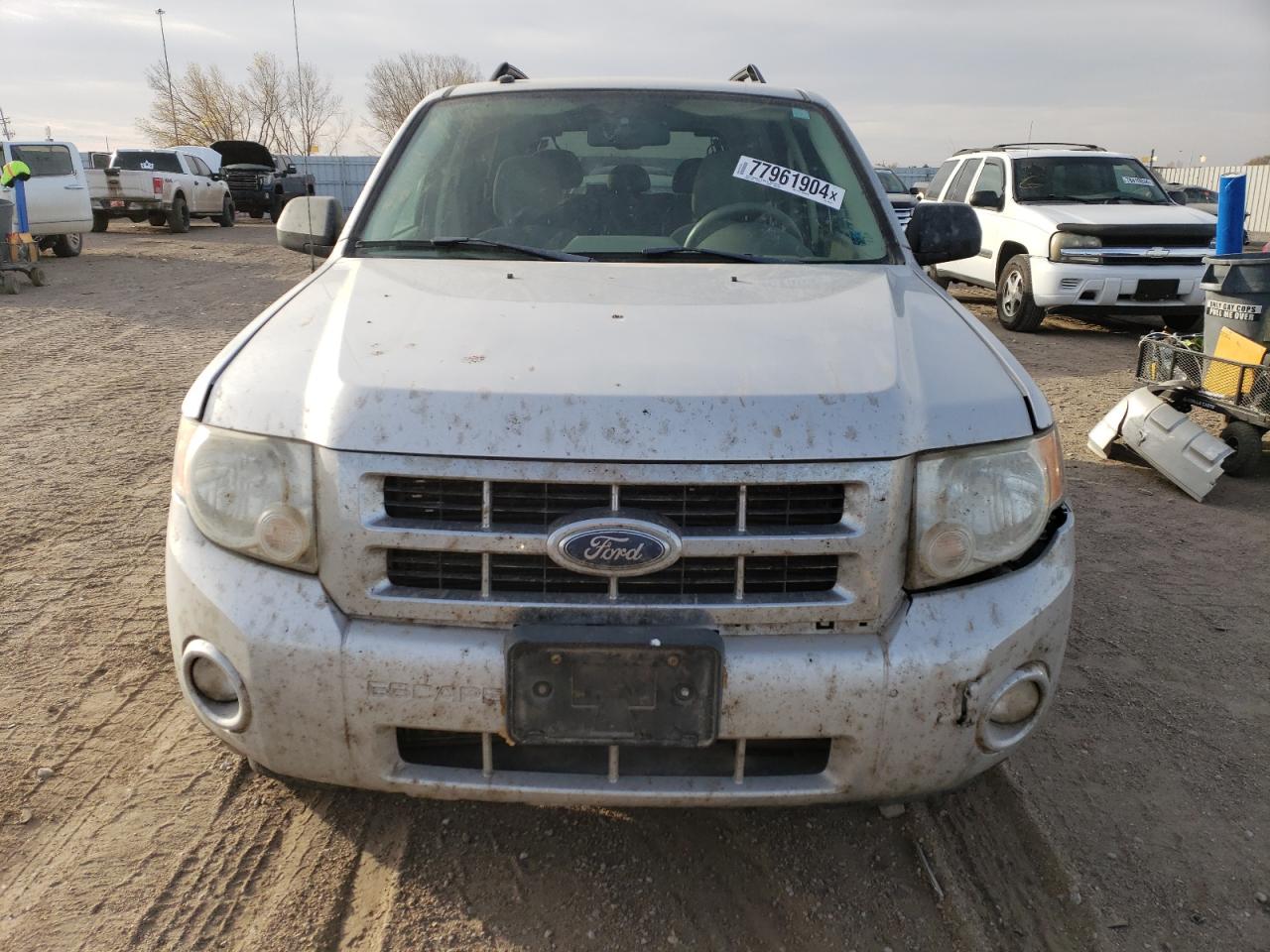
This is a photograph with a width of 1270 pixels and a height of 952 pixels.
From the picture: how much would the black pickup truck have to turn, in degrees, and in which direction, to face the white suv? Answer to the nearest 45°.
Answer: approximately 45° to its left

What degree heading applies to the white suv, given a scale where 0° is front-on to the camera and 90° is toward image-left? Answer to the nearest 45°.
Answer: approximately 315°

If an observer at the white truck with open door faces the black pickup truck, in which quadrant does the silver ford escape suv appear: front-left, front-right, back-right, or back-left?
back-right

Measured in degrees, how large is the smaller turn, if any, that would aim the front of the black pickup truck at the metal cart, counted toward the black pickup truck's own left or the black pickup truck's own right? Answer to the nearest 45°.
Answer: approximately 45° to the black pickup truck's own left

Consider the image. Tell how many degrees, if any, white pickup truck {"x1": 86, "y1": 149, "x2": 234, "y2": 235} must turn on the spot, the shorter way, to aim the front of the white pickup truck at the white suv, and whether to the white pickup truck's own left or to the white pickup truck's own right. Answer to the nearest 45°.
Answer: approximately 90° to the white pickup truck's own right

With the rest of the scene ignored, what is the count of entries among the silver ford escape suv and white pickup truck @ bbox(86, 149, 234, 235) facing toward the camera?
1

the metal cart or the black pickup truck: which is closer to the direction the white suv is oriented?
the metal cart

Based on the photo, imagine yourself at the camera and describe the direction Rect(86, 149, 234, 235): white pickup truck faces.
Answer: facing away from the viewer and to the right of the viewer

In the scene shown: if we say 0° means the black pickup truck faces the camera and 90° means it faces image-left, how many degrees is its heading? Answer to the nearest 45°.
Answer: approximately 45°

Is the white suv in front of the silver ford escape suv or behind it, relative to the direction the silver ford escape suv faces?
behind

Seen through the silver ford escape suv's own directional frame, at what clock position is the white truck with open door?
The white truck with open door is roughly at 5 o'clock from the silver ford escape suv.

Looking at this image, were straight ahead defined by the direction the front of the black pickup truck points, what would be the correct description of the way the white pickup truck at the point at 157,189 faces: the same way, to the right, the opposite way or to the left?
the opposite way
